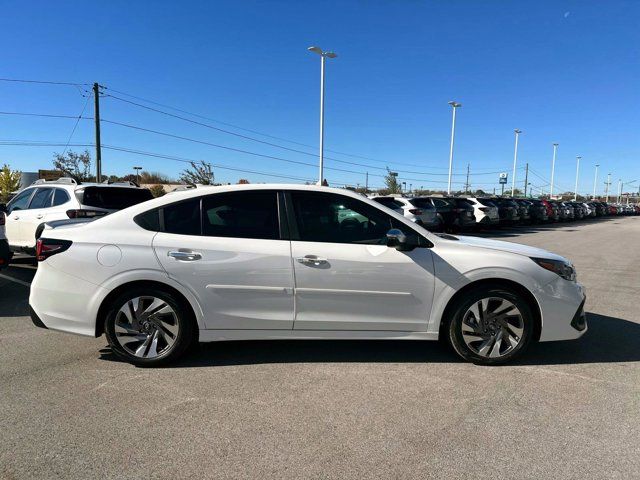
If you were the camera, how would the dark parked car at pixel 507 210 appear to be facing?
facing away from the viewer and to the left of the viewer

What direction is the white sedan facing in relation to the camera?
to the viewer's right

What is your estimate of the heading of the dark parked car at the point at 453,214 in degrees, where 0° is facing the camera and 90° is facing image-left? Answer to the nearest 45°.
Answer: approximately 135°

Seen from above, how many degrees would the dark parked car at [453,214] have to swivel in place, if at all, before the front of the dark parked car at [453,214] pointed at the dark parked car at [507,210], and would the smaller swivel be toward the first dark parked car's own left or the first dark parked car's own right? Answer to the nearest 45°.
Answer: approximately 90° to the first dark parked car's own right

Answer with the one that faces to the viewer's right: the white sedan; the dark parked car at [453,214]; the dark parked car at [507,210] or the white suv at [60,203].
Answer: the white sedan

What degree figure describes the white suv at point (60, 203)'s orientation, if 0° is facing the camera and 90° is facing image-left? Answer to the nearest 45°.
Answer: approximately 135°

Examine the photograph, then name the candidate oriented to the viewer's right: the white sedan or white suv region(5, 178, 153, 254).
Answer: the white sedan

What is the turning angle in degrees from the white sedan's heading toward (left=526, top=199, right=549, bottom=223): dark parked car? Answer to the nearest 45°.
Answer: approximately 45° to its left

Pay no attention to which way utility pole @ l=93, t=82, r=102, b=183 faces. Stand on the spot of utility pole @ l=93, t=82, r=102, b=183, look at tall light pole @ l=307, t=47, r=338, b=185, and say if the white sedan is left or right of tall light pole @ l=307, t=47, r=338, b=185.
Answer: right
